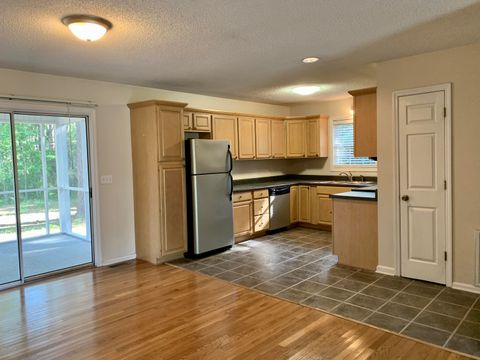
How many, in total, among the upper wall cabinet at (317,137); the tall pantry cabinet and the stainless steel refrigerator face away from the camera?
0

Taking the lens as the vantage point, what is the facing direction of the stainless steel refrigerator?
facing the viewer and to the right of the viewer

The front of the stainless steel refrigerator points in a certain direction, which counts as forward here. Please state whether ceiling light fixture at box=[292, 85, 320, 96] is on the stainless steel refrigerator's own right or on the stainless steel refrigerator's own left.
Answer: on the stainless steel refrigerator's own left

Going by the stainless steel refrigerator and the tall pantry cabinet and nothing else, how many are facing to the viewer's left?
0

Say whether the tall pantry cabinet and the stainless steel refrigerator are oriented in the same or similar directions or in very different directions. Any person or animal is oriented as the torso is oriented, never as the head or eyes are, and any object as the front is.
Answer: same or similar directions

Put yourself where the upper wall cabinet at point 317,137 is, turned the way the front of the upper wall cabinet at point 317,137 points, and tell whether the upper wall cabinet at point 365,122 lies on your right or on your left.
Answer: on your left

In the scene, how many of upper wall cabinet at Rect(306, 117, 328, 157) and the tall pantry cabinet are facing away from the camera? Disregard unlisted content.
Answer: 0

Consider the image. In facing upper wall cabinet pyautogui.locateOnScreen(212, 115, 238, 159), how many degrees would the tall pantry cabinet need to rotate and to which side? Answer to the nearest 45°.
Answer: approximately 90° to its left

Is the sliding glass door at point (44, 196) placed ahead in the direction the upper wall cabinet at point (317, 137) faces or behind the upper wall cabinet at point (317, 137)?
ahead

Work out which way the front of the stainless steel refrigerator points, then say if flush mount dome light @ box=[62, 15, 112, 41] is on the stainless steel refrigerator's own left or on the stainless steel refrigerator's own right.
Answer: on the stainless steel refrigerator's own right

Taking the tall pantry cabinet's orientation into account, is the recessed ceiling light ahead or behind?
ahead

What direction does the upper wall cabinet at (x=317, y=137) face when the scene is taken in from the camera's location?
facing the viewer and to the left of the viewer

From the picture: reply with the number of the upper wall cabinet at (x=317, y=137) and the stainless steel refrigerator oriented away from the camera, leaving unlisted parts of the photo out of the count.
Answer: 0

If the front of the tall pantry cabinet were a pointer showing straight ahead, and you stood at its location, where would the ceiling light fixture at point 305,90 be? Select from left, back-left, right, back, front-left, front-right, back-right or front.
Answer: front-left
